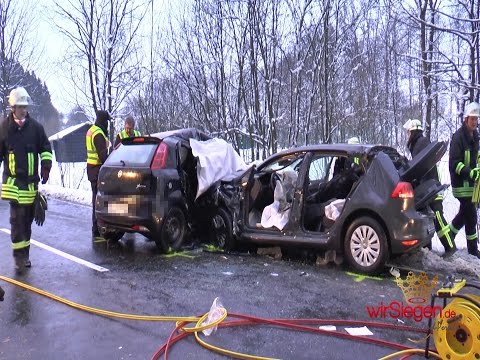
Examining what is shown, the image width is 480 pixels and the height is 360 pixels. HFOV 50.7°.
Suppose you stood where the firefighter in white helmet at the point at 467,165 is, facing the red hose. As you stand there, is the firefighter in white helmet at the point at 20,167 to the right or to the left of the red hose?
right

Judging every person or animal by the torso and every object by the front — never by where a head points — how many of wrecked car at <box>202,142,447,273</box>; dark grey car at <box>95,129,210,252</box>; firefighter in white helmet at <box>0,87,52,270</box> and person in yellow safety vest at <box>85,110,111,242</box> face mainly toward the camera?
1

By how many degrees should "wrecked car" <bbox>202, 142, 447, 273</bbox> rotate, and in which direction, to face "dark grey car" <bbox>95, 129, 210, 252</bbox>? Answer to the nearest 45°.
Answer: approximately 45° to its left

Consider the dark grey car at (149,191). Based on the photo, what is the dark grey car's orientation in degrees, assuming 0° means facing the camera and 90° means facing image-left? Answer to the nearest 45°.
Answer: approximately 225°

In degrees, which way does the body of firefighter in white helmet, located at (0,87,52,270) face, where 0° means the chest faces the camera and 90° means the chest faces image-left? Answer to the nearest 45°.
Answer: approximately 0°

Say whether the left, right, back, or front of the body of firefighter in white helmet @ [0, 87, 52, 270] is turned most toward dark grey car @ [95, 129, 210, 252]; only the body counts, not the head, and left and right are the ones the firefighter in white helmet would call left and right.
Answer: left

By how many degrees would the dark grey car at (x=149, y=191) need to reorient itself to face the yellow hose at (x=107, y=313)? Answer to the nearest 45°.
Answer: approximately 135° to its right

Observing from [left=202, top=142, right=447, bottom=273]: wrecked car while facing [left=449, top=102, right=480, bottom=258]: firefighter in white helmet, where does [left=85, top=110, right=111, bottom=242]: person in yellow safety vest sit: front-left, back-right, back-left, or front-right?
back-left

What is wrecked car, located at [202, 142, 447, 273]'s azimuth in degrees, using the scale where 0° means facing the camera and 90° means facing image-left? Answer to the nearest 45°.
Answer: approximately 135°

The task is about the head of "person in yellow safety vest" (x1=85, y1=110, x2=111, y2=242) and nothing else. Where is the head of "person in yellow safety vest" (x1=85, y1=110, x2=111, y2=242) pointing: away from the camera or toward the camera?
away from the camera

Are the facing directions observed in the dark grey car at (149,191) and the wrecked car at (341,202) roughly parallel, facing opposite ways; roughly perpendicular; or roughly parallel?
roughly perpendicular

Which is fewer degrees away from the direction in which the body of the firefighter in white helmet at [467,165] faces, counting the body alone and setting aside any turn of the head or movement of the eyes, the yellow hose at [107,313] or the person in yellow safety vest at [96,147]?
the yellow hose
